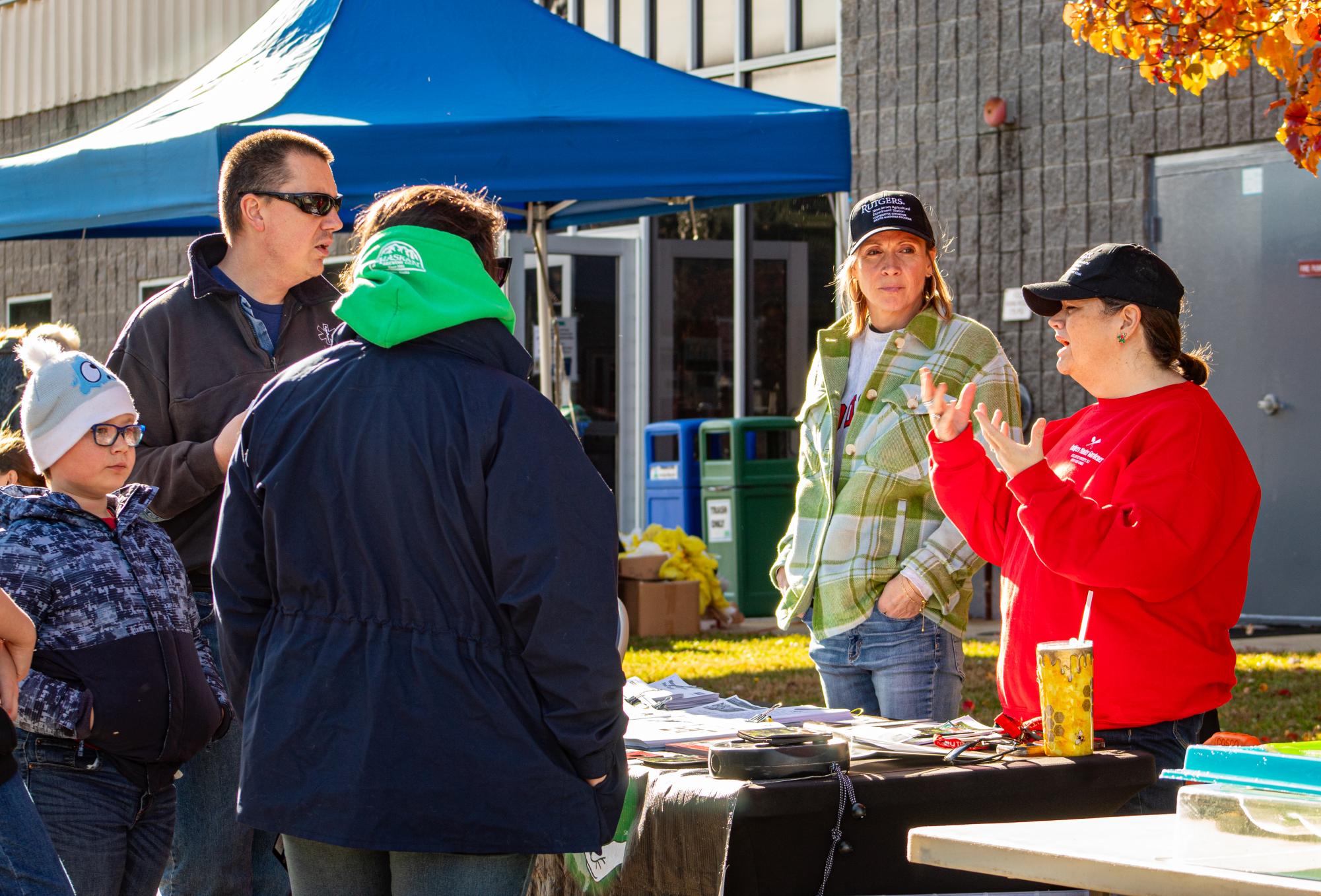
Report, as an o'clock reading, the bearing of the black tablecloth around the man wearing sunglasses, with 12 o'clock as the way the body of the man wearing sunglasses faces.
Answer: The black tablecloth is roughly at 12 o'clock from the man wearing sunglasses.

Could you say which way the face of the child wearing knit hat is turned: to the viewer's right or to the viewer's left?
to the viewer's right

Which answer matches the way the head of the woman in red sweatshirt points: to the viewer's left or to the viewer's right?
to the viewer's left

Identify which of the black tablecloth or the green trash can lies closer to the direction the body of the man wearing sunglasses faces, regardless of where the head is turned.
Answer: the black tablecloth

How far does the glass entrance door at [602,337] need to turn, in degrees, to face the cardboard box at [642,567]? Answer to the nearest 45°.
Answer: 0° — it already faces it

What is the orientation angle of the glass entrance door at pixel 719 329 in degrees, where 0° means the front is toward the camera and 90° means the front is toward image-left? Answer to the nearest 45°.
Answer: approximately 0°

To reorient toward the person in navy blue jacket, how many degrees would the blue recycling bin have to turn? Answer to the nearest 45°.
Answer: approximately 45° to its left

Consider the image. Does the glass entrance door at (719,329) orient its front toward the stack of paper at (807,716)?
yes

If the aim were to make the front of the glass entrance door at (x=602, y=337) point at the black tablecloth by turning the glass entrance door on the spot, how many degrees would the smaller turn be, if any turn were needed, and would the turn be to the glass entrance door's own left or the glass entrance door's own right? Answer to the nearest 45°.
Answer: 0° — it already faces it

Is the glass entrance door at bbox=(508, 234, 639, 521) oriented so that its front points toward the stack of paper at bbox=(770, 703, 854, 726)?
yes

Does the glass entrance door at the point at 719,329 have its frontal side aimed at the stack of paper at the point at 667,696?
yes

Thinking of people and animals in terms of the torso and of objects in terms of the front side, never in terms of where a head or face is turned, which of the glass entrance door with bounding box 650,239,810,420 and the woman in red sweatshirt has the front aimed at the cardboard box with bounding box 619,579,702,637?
the glass entrance door
